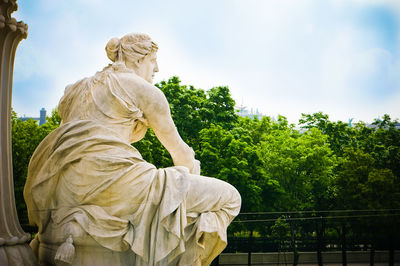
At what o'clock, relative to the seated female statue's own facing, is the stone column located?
The stone column is roughly at 8 o'clock from the seated female statue.

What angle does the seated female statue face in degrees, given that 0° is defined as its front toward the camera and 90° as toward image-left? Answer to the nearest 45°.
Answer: approximately 225°
